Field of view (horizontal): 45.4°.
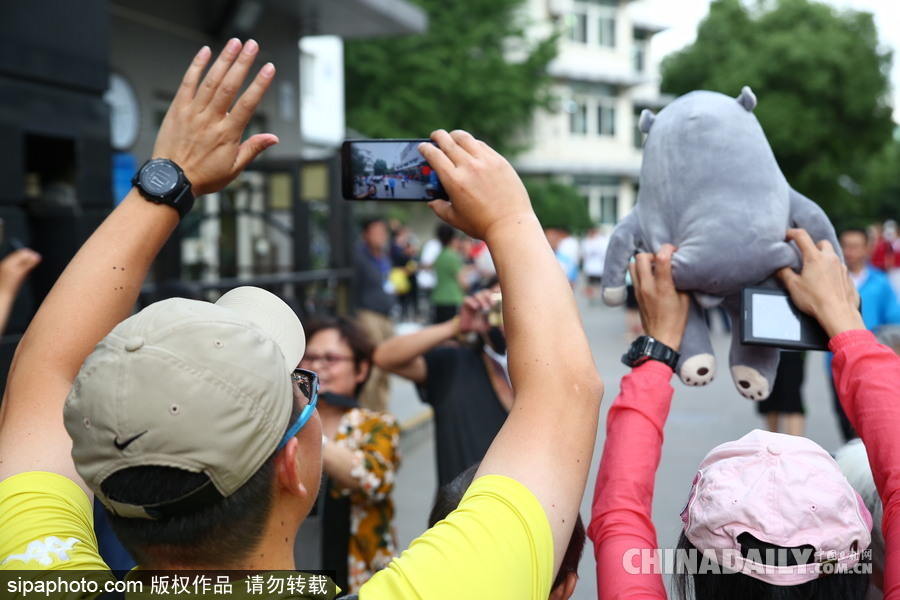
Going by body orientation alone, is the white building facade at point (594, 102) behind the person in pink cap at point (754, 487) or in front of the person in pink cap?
in front

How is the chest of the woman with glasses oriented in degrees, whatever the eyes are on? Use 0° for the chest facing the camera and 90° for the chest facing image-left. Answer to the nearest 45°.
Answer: approximately 45°

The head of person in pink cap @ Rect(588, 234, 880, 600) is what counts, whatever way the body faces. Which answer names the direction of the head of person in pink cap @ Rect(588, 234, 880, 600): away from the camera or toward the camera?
away from the camera

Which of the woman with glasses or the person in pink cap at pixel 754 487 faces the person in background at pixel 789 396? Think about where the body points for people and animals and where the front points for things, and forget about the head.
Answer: the person in pink cap at pixel 754 487

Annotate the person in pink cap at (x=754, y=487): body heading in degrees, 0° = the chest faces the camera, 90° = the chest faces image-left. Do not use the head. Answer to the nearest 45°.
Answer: approximately 180°

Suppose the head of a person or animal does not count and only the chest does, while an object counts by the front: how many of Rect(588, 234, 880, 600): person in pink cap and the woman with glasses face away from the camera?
1

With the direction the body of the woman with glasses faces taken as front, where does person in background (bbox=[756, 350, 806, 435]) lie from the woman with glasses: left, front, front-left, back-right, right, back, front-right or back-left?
back

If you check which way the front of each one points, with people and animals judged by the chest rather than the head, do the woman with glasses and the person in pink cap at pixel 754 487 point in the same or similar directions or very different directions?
very different directions

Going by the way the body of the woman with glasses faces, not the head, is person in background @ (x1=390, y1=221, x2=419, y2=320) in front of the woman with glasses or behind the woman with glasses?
behind

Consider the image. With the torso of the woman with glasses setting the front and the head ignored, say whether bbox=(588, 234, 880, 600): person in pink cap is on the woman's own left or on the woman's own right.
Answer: on the woman's own left
